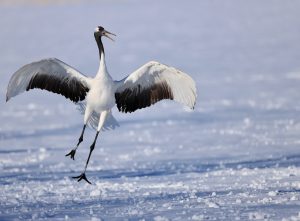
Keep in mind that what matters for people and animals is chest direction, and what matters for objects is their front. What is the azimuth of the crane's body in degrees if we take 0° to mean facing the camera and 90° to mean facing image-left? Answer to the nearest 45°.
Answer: approximately 0°
